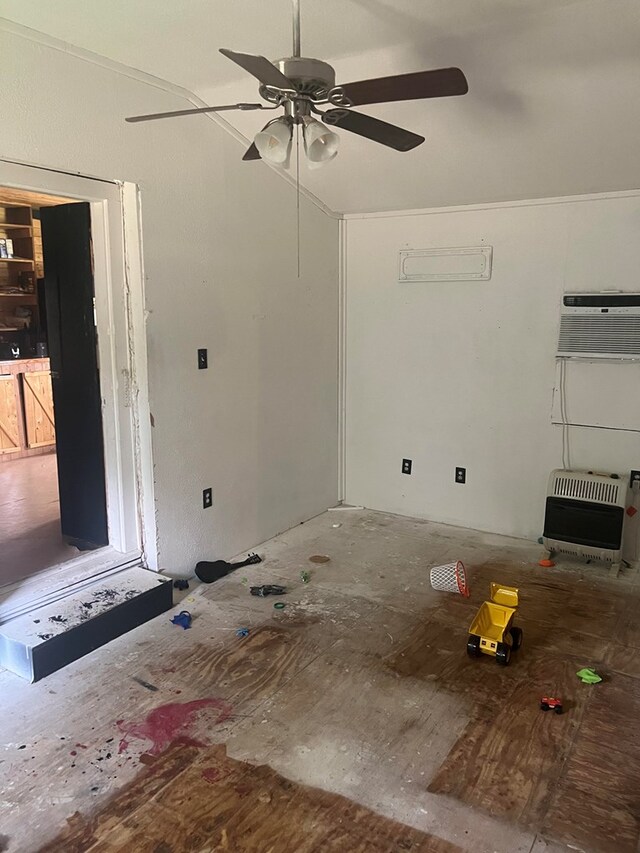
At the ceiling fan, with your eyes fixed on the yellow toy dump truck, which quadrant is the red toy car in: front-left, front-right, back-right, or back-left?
front-right

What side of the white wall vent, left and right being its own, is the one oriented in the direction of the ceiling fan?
front

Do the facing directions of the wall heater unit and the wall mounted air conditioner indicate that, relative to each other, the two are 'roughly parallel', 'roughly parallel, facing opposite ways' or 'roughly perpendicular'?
roughly parallel

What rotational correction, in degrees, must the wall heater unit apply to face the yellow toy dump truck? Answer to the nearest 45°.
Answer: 0° — it already faces it

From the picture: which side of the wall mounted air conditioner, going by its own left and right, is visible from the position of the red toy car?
front

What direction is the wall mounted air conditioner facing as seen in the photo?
toward the camera

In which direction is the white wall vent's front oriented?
toward the camera

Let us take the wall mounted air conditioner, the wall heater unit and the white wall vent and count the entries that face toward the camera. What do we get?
3

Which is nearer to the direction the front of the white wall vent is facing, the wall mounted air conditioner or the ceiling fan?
the ceiling fan

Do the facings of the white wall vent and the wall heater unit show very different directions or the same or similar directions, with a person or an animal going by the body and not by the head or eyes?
same or similar directions

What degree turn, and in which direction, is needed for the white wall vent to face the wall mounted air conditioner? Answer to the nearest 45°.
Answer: approximately 90° to its left

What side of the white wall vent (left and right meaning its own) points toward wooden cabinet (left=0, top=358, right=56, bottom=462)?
right

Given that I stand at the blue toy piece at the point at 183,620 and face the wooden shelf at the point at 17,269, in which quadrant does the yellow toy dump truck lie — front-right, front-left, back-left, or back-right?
back-right
